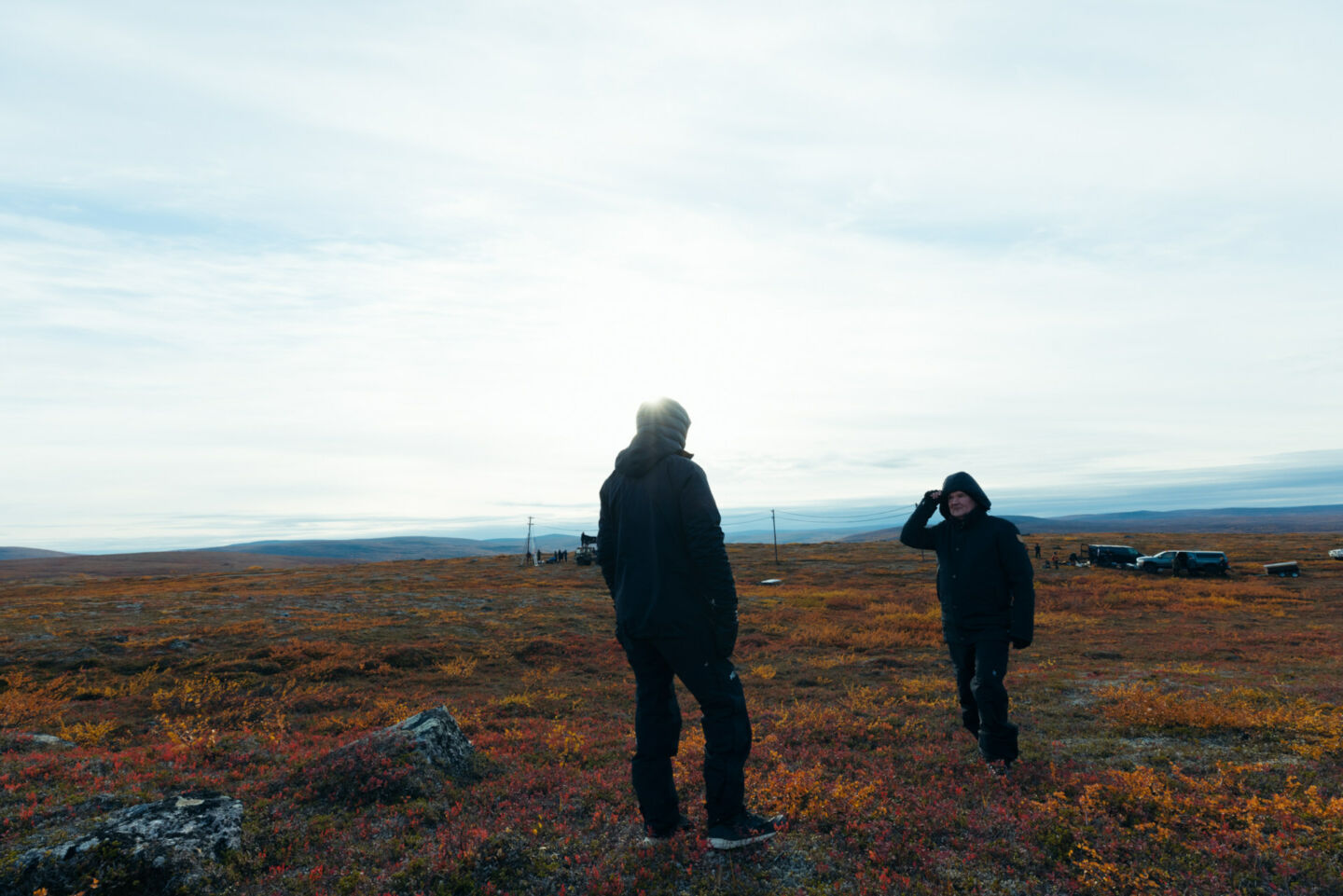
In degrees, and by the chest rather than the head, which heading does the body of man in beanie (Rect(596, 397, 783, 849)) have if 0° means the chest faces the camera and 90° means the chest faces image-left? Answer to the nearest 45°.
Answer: approximately 225°

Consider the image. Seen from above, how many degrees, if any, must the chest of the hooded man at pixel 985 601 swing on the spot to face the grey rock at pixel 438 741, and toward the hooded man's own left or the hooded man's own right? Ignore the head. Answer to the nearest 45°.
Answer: approximately 45° to the hooded man's own right

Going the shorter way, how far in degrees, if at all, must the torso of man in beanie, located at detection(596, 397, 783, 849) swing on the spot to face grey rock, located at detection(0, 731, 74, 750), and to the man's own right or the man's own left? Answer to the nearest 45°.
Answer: approximately 90° to the man's own left

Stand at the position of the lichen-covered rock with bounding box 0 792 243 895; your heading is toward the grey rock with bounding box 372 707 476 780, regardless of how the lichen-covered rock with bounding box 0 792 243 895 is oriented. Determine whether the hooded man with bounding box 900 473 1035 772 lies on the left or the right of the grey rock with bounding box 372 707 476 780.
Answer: right

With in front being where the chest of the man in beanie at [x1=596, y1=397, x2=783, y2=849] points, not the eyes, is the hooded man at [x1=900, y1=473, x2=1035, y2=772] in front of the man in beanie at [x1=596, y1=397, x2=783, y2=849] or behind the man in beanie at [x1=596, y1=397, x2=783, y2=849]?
in front

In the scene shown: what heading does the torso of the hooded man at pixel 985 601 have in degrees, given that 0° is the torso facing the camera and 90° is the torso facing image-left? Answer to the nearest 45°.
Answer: approximately 45°

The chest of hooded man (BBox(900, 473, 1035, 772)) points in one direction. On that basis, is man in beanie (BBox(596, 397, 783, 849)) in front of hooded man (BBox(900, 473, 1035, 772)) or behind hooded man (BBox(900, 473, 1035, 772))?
in front

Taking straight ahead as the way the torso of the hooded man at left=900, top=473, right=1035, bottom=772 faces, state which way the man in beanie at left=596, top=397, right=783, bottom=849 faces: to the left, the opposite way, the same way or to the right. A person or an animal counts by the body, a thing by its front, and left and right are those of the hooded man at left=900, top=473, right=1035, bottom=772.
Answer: the opposite way

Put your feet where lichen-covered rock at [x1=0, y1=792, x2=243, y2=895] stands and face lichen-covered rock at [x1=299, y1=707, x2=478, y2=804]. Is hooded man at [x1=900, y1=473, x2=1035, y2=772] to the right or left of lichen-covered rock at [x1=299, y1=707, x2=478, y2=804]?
right

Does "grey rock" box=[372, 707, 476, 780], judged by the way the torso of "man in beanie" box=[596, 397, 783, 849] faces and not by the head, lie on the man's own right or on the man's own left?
on the man's own left

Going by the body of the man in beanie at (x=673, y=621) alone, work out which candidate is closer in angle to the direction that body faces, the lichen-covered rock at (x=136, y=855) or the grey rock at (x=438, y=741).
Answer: the grey rock

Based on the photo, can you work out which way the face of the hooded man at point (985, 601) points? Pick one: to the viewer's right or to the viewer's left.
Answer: to the viewer's left

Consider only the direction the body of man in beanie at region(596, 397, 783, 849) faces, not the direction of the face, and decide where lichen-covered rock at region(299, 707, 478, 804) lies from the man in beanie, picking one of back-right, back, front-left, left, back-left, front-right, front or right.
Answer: left

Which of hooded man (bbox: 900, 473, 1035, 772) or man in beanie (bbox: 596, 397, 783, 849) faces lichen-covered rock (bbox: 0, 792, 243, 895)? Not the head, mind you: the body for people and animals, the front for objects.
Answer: hooded man (bbox: 900, 473, 1035, 772)
